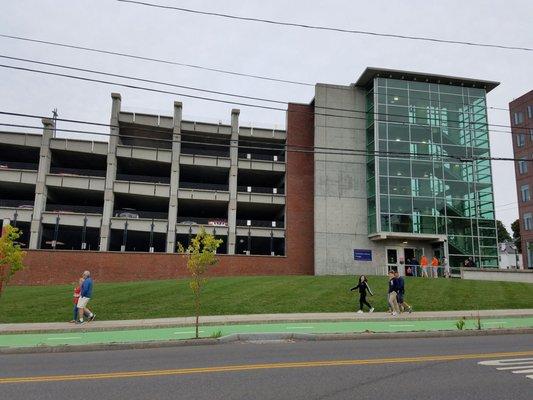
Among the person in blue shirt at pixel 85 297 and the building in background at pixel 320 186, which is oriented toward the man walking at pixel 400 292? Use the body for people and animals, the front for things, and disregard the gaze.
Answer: the building in background

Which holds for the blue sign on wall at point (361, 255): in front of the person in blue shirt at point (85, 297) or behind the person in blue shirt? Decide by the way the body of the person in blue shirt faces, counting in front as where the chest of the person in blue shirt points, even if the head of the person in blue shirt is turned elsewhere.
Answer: behind

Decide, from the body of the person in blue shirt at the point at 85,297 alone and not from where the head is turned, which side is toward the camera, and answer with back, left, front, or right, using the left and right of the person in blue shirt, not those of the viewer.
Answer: left

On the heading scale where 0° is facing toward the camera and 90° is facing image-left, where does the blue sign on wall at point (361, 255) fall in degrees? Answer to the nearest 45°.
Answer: approximately 0°
